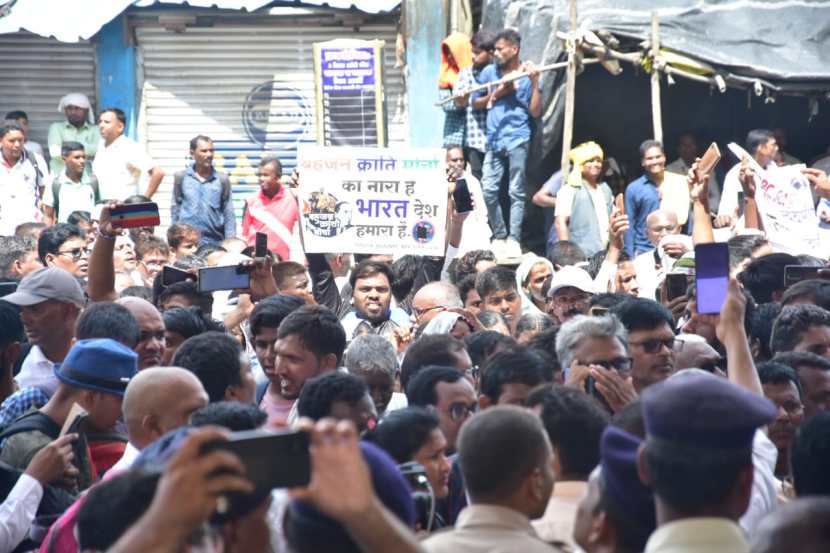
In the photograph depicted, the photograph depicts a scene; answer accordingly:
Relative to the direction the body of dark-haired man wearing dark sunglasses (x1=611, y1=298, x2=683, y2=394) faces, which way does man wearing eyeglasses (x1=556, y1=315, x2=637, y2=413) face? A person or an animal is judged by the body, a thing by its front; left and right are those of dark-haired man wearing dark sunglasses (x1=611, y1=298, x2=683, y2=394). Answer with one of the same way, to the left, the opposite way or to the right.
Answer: the same way

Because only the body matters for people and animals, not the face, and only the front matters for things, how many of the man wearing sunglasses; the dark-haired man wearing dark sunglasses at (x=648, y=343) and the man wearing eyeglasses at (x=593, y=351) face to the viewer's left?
0

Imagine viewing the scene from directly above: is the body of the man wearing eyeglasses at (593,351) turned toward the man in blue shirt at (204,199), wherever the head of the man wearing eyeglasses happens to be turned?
no

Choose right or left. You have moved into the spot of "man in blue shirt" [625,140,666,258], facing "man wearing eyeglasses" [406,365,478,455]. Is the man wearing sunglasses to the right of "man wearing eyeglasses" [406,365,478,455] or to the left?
right

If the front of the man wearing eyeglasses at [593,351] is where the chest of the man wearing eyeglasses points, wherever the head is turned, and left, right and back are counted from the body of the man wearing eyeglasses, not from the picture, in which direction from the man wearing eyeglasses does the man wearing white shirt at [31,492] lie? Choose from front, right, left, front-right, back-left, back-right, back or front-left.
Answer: right

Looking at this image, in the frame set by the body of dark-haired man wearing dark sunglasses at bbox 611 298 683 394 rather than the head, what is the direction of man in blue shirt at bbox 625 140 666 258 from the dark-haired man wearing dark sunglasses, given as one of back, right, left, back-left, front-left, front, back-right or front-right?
back-left

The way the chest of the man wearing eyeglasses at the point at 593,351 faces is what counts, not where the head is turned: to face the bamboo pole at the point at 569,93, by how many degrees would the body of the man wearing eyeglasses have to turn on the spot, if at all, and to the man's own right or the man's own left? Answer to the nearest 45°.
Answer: approximately 135° to the man's own left

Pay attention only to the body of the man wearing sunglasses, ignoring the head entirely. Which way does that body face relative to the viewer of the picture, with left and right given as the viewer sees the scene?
facing the viewer and to the right of the viewer

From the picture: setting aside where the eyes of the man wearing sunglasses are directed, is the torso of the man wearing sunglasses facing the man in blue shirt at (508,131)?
no

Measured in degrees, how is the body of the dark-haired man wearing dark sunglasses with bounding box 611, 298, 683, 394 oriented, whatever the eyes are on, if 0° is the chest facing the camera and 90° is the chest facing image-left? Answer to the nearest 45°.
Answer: approximately 315°

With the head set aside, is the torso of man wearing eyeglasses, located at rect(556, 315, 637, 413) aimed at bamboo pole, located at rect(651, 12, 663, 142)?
no

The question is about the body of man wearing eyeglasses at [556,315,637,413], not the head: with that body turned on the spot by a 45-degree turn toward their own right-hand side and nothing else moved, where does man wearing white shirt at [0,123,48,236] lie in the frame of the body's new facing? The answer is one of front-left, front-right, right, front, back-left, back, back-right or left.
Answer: back-right

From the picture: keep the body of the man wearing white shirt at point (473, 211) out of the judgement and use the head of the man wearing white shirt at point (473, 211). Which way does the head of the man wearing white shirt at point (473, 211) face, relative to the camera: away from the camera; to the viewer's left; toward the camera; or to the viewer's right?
toward the camera

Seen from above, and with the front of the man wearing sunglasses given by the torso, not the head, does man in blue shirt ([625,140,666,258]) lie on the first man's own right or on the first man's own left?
on the first man's own left

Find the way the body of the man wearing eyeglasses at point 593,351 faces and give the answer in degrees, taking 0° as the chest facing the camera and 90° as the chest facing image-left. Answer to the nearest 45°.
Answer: approximately 315°
